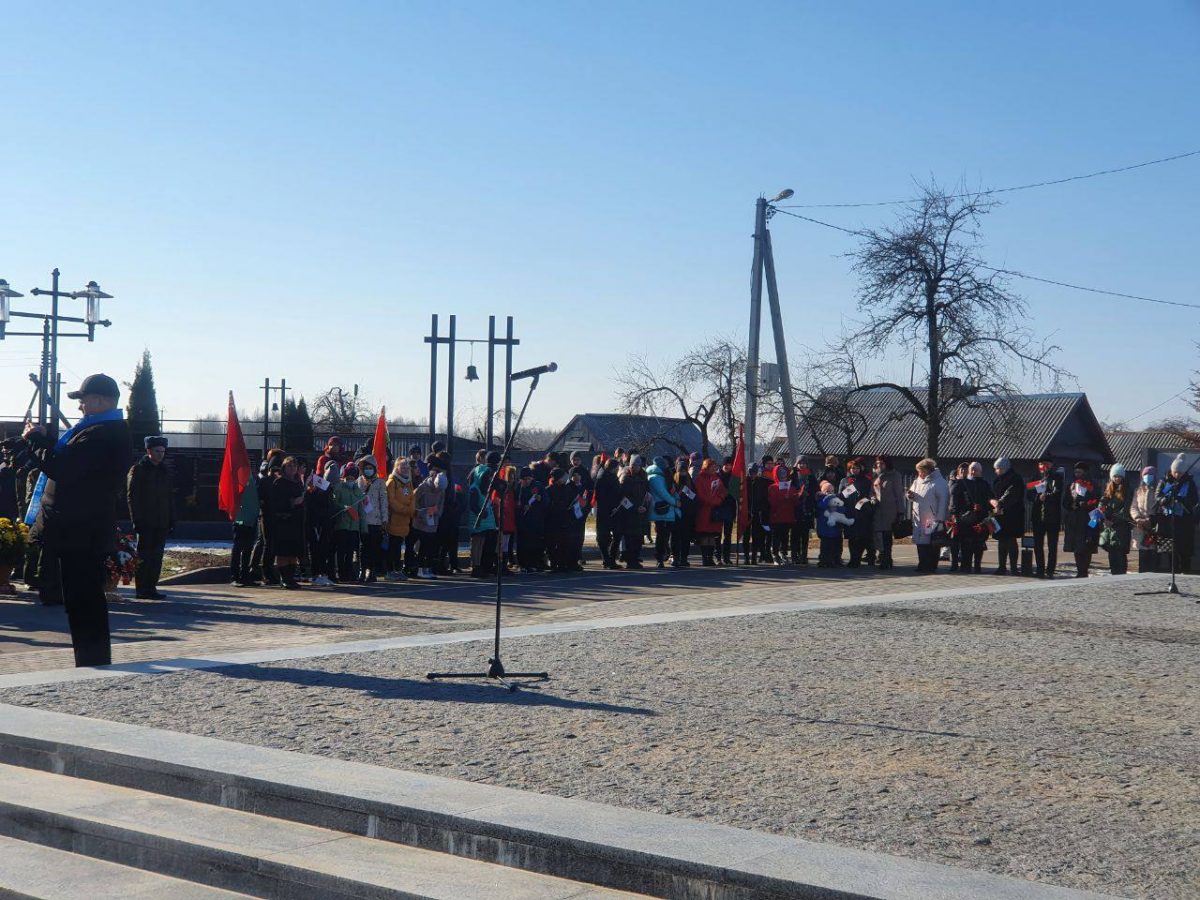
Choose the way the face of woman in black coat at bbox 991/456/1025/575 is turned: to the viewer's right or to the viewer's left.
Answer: to the viewer's left

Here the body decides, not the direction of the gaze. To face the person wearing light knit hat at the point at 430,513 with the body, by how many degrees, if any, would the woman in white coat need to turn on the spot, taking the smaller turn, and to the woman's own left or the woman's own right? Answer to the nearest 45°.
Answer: approximately 45° to the woman's own right

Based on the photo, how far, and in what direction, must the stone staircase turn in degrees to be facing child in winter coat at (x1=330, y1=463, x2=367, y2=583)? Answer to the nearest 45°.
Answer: approximately 135° to its right

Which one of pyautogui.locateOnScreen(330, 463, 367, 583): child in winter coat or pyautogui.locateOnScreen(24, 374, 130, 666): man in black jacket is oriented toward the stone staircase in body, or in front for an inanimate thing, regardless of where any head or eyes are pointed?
the child in winter coat

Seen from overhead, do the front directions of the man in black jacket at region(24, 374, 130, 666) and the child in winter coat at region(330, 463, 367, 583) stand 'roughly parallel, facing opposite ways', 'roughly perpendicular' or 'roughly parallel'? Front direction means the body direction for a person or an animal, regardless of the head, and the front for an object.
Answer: roughly perpendicular

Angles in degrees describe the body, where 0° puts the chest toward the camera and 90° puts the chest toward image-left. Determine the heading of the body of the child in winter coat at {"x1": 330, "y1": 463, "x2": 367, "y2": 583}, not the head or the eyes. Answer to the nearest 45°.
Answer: approximately 0°

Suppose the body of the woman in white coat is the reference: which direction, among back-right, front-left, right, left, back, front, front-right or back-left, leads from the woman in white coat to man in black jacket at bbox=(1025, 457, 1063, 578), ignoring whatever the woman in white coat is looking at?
back-left

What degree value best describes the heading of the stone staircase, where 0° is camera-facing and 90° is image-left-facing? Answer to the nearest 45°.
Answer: approximately 45°

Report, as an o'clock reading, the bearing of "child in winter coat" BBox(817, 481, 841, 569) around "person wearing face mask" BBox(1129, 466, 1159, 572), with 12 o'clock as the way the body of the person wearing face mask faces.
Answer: The child in winter coat is roughly at 2 o'clock from the person wearing face mask.

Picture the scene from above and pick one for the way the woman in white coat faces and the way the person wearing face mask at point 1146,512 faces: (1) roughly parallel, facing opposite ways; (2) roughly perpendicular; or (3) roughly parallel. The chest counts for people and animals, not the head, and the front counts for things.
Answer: roughly parallel

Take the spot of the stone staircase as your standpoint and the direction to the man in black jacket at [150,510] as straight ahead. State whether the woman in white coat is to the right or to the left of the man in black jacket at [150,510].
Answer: right
